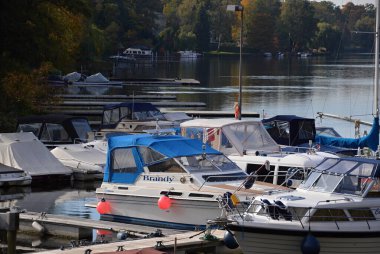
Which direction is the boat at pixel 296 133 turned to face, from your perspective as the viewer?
facing to the right of the viewer

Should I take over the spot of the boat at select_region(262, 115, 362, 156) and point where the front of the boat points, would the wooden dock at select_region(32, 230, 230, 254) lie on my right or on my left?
on my right

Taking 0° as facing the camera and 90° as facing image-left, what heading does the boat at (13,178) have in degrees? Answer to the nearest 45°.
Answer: approximately 270°

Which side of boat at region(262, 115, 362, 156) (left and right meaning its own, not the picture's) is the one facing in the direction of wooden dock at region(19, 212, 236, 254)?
right
